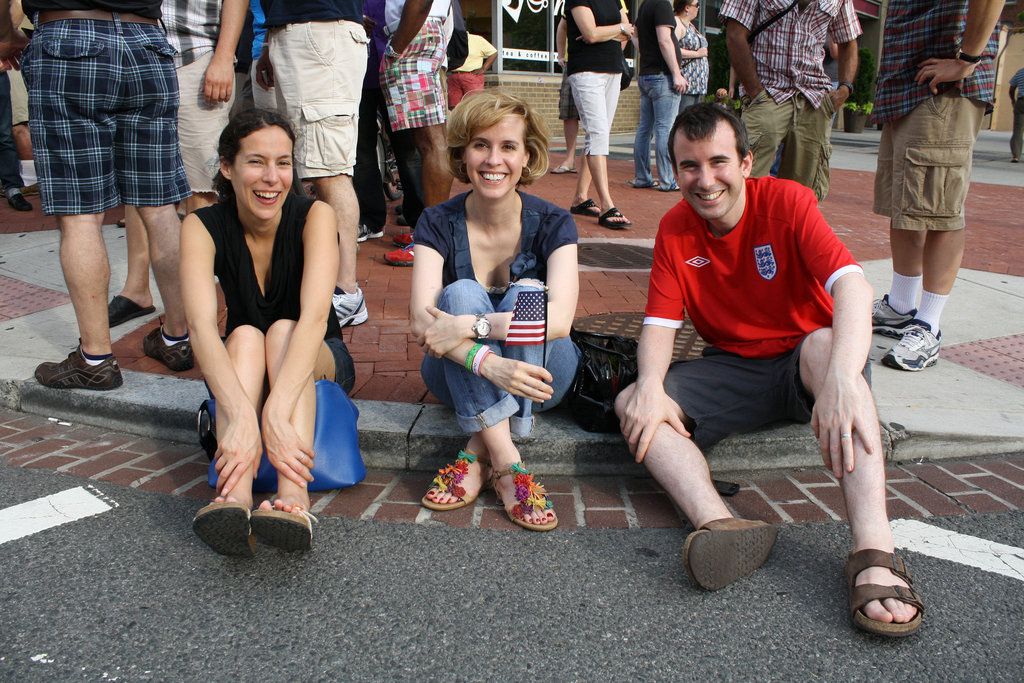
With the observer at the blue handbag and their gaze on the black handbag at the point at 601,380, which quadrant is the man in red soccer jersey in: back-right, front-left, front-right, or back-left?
front-right

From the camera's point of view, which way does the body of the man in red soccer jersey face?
toward the camera

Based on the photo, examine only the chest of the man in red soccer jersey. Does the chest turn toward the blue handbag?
no

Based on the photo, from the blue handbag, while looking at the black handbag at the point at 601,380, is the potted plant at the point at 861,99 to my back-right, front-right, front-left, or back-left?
front-left

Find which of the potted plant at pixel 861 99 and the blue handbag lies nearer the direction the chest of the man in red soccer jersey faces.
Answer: the blue handbag

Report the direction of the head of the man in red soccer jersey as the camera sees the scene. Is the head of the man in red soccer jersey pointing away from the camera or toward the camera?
toward the camera

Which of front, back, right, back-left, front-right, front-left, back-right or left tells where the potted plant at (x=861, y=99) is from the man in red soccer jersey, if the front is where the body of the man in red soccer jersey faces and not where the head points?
back

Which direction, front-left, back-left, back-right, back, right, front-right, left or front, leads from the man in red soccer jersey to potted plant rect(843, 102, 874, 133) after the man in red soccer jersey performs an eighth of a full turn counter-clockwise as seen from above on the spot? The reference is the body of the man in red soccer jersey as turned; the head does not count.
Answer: back-left
